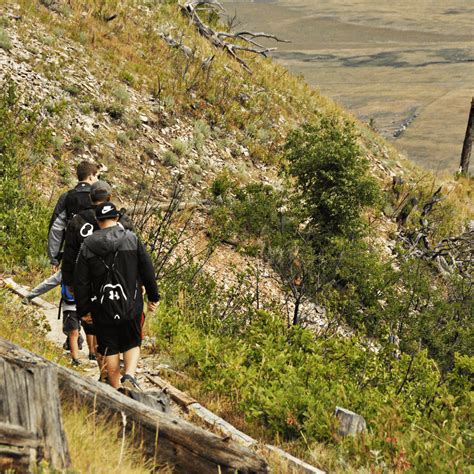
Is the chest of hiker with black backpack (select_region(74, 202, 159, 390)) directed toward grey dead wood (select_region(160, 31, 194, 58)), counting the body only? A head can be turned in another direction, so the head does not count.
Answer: yes

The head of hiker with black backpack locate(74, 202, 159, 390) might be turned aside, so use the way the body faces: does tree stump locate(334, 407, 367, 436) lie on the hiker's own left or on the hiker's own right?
on the hiker's own right

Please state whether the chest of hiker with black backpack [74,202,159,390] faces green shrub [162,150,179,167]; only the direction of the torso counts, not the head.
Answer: yes

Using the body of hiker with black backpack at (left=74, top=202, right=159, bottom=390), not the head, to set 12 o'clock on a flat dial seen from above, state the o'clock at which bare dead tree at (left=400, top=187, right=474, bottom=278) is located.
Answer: The bare dead tree is roughly at 1 o'clock from the hiker with black backpack.

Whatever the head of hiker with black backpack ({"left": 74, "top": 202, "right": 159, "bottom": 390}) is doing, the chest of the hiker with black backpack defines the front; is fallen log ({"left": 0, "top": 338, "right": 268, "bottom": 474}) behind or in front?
behind

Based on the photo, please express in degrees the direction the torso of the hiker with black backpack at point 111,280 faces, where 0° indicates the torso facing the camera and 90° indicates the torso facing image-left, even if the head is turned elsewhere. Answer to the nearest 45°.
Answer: approximately 180°
